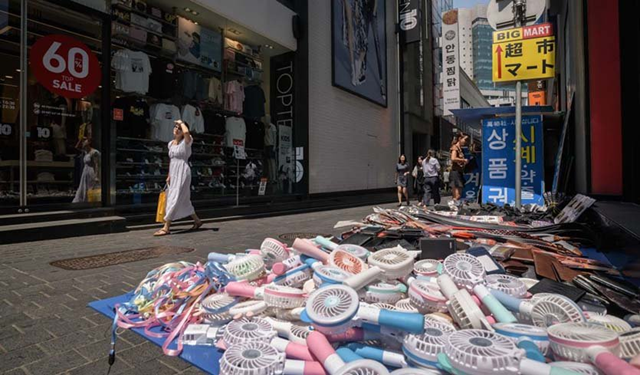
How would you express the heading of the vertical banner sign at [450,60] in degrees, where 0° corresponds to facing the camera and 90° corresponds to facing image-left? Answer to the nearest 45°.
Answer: approximately 0°

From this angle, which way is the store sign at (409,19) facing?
toward the camera

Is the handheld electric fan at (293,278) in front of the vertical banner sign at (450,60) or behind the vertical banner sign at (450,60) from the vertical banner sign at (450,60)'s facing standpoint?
in front

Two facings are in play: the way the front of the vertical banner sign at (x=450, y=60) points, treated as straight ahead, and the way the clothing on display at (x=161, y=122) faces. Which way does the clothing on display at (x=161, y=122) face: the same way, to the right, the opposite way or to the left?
to the left

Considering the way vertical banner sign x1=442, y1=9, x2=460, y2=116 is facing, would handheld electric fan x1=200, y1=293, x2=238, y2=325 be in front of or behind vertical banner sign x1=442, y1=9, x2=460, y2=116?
in front

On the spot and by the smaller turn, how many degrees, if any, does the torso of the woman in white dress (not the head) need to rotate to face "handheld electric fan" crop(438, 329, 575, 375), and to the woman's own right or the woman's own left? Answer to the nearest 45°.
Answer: approximately 45° to the woman's own left

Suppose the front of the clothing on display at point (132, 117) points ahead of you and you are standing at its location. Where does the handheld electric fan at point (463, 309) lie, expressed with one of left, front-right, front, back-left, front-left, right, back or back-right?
front-right

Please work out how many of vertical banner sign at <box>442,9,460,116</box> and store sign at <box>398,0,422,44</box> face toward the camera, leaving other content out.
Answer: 2

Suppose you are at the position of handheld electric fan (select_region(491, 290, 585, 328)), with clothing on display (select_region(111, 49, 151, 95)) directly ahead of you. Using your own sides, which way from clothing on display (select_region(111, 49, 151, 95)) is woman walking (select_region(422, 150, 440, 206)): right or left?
right

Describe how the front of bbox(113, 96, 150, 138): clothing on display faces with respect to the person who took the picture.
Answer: facing the viewer and to the right of the viewer

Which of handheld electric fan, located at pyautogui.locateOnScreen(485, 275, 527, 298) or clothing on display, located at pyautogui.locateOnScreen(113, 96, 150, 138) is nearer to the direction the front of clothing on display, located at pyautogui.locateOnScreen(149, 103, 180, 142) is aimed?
the handheld electric fan
